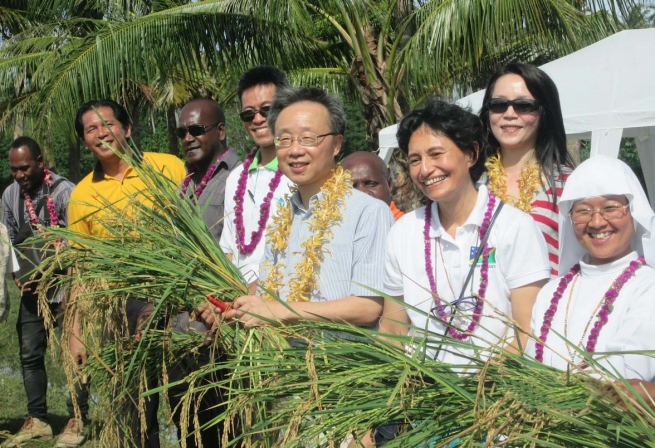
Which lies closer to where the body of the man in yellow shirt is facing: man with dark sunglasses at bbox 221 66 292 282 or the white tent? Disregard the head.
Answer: the man with dark sunglasses

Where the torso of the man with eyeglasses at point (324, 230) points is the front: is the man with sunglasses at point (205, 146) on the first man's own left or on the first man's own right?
on the first man's own right

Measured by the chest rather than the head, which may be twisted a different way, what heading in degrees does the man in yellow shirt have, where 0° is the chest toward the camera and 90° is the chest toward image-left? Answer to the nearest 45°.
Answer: approximately 0°

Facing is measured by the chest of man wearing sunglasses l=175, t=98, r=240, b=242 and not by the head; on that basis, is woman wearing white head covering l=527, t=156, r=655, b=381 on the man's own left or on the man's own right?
on the man's own left

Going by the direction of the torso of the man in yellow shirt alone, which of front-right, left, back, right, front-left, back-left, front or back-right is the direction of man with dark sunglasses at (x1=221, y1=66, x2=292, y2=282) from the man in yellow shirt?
front-left

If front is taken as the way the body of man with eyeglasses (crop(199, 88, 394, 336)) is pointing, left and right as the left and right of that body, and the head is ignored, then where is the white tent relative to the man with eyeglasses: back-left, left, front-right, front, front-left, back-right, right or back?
back

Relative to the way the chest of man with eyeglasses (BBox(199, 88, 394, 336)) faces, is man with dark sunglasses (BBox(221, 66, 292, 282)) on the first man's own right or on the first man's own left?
on the first man's own right

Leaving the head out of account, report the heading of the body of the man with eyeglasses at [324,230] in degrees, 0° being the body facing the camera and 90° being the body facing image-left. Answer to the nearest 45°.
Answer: approximately 45°

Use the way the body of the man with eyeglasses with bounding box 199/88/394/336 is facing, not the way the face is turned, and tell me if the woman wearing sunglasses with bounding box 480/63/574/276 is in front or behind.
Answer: behind

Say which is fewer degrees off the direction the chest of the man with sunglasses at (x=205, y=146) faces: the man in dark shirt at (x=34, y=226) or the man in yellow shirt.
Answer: the man in yellow shirt

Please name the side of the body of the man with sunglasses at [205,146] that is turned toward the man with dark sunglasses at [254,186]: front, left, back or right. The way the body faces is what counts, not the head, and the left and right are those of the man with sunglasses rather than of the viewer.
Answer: left
